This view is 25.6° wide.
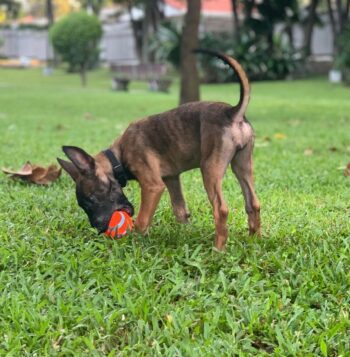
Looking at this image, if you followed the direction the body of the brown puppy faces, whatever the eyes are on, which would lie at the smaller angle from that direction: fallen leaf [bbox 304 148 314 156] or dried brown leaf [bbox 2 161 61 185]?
the dried brown leaf

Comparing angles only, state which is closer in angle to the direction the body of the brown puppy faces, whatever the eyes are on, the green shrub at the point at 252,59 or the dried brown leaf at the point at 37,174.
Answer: the dried brown leaf

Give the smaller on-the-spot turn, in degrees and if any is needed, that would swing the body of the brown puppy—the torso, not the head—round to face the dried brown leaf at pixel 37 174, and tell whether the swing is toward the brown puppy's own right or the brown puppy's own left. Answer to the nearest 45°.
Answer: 0° — it already faces it

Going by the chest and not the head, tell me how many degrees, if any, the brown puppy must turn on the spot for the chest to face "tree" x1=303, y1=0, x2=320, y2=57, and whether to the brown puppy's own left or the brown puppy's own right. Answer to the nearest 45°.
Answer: approximately 45° to the brown puppy's own right

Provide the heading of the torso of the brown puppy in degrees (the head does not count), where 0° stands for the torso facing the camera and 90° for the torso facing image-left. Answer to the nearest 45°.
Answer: approximately 135°

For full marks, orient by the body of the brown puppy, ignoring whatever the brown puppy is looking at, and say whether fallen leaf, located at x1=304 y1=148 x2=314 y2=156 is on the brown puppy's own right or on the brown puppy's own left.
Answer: on the brown puppy's own right
